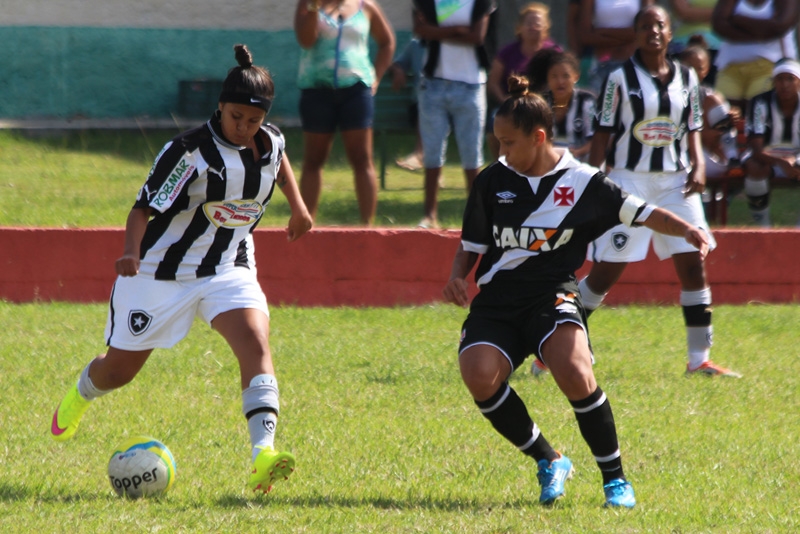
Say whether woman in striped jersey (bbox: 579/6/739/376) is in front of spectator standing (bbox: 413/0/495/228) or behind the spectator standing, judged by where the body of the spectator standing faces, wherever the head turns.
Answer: in front

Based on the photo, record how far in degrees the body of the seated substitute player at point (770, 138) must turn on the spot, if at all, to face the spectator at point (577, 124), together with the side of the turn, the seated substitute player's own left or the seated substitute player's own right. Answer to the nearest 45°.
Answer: approximately 90° to the seated substitute player's own right

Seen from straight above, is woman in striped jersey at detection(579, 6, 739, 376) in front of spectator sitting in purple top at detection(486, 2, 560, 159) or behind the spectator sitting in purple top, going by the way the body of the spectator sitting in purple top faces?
in front

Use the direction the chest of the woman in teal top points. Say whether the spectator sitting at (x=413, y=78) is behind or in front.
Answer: behind

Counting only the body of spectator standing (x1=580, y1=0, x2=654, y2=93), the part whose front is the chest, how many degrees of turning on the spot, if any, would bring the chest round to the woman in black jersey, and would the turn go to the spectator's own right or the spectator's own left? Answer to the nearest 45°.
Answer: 0° — they already face them

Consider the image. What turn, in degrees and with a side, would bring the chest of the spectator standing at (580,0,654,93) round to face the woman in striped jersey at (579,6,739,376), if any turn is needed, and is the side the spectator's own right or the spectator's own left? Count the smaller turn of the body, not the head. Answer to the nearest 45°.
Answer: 0° — they already face them
